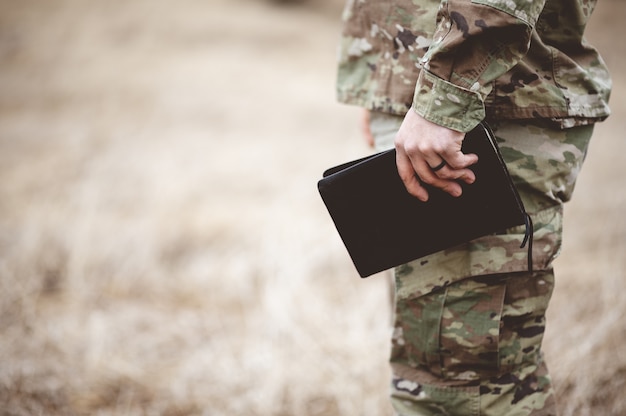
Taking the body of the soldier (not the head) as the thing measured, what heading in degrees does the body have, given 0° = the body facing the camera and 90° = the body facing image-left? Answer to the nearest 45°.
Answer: approximately 90°
